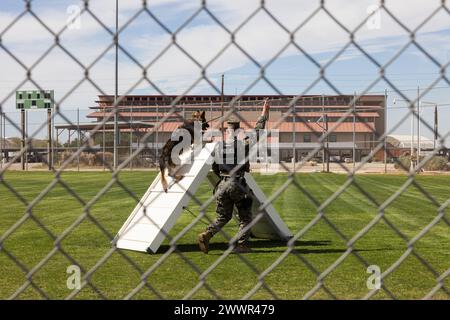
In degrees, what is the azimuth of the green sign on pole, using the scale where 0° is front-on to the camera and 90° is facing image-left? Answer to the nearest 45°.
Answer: approximately 0°
